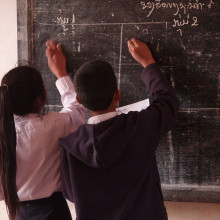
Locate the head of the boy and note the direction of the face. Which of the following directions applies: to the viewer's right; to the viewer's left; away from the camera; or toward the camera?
away from the camera

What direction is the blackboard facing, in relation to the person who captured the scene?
facing the viewer

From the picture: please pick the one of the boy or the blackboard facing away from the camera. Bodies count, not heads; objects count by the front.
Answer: the boy

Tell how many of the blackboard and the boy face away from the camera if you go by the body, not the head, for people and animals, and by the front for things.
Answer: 1

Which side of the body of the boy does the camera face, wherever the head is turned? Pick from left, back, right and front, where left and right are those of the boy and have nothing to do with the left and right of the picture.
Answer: back

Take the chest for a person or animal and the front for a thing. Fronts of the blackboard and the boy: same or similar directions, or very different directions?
very different directions
